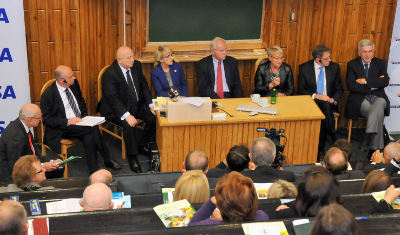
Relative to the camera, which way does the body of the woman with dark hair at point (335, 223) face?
away from the camera

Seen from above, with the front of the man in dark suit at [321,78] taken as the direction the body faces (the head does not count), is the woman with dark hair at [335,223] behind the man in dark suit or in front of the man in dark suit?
in front

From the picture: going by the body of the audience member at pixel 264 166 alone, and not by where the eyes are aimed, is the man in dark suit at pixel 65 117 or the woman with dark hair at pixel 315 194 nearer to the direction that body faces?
the man in dark suit

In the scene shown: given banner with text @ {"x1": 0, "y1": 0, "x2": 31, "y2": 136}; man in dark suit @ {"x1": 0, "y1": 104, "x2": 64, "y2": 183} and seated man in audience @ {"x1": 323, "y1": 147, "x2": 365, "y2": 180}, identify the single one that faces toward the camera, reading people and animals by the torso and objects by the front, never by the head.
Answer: the banner with text

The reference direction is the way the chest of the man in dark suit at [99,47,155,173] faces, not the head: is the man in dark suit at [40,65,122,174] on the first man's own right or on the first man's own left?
on the first man's own right

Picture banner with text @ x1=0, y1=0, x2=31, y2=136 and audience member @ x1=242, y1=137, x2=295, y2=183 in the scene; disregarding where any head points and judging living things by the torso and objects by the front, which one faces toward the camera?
the banner with text

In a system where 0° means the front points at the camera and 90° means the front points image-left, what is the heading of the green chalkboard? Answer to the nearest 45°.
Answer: approximately 0°

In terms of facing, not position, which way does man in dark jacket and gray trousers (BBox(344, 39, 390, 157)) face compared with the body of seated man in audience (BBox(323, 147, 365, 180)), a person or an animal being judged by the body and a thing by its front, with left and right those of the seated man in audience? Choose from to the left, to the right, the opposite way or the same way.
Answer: the opposite way

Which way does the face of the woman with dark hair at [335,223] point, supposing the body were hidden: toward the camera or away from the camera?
away from the camera

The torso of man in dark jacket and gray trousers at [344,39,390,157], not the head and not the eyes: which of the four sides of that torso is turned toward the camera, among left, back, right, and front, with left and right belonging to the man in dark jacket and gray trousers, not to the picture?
front

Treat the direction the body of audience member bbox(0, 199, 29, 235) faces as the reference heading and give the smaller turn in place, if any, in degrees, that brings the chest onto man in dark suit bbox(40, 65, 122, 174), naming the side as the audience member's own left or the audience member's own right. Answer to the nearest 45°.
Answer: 0° — they already face them

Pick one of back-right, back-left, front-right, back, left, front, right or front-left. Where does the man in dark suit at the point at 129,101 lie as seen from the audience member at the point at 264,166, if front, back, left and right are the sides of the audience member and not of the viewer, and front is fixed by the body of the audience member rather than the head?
front-left

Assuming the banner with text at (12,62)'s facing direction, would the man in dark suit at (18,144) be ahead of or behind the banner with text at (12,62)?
ahead

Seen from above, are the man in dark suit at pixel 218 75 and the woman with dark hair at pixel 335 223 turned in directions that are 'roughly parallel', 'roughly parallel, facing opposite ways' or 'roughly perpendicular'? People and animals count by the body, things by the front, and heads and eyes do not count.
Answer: roughly parallel, facing opposite ways

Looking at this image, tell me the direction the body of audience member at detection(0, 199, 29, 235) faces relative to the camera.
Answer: away from the camera

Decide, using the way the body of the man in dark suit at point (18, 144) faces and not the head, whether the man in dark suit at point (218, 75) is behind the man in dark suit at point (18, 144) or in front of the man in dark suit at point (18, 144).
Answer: in front

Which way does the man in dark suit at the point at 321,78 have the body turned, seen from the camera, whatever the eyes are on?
toward the camera

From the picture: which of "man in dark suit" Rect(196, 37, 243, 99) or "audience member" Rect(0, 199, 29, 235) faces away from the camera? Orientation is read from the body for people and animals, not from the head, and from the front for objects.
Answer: the audience member

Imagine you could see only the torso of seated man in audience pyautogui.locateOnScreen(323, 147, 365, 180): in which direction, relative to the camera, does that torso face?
away from the camera
